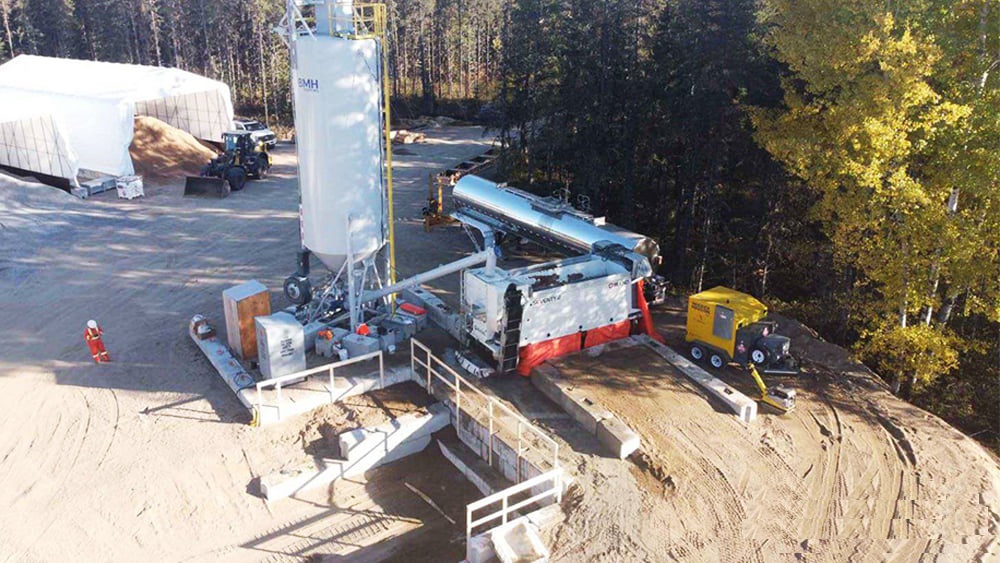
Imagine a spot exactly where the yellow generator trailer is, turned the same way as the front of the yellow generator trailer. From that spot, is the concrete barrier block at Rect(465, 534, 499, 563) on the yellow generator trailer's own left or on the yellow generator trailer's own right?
on the yellow generator trailer's own right

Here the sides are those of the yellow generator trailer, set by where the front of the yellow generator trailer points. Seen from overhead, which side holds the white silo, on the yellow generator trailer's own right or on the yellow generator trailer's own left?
on the yellow generator trailer's own right

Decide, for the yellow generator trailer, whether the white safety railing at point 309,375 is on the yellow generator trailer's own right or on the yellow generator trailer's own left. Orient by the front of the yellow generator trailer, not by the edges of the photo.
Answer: on the yellow generator trailer's own right

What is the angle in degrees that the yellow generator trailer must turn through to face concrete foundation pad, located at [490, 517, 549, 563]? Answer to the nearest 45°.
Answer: approximately 45° to its right

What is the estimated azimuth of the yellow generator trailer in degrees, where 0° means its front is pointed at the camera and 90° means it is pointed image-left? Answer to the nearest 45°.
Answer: approximately 315°

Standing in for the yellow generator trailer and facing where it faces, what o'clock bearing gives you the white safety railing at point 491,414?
The white safety railing is roughly at 3 o'clock from the yellow generator trailer.

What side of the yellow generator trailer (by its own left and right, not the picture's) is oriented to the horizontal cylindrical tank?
back

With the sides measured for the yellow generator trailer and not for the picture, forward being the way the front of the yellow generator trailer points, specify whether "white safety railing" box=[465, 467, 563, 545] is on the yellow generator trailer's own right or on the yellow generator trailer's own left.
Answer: on the yellow generator trailer's own right

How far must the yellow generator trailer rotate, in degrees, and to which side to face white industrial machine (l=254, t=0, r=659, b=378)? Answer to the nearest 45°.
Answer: approximately 135° to its right

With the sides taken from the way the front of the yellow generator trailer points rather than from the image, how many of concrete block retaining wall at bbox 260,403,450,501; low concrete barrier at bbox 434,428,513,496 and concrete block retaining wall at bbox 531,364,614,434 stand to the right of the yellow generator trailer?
3

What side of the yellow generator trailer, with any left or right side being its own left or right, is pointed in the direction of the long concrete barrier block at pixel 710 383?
right

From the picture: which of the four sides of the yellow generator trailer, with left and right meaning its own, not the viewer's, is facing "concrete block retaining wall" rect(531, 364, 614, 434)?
right
